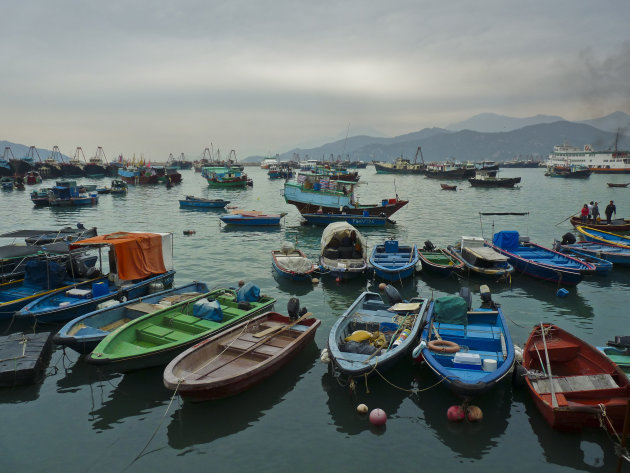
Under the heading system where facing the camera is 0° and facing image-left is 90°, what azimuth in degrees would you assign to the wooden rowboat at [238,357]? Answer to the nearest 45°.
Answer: approximately 45°

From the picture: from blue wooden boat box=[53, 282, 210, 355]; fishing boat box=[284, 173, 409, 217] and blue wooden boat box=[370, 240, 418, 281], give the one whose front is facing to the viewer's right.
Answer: the fishing boat

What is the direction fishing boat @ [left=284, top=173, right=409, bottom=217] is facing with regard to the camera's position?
facing to the right of the viewer

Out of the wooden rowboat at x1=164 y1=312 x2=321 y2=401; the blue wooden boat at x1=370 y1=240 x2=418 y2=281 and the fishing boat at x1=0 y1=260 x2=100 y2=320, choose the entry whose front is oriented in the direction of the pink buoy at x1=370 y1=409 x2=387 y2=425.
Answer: the blue wooden boat

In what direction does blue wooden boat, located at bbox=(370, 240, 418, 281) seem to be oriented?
toward the camera

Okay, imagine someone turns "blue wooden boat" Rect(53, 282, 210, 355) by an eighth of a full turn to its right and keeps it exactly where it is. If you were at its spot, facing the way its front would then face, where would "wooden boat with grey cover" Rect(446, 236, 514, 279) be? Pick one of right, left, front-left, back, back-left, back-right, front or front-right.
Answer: back

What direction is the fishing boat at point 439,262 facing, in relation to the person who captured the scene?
facing the viewer and to the right of the viewer

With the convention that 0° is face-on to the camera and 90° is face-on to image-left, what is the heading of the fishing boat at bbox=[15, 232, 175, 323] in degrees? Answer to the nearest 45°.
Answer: approximately 45°

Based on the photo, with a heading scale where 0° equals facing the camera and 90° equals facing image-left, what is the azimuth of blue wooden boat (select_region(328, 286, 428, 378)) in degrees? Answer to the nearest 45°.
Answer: approximately 45°

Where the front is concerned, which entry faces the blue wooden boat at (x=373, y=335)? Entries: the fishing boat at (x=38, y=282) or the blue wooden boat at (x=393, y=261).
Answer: the blue wooden boat at (x=393, y=261)

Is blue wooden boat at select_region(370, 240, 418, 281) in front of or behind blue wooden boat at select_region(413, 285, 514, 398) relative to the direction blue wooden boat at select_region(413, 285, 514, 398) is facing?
behind

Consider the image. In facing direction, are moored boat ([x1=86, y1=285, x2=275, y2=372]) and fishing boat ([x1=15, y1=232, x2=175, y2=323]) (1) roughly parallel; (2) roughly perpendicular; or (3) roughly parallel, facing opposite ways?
roughly parallel

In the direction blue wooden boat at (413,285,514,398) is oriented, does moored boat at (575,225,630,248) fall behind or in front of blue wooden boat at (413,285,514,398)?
behind

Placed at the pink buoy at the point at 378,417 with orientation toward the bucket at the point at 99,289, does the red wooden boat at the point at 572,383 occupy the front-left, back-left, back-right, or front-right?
back-right

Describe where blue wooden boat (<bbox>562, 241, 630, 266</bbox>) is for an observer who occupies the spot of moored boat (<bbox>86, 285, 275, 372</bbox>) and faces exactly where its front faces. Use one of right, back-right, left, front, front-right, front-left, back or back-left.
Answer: back-left

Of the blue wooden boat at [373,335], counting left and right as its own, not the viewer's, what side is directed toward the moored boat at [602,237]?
back

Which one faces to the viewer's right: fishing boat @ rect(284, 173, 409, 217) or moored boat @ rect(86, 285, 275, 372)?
the fishing boat
